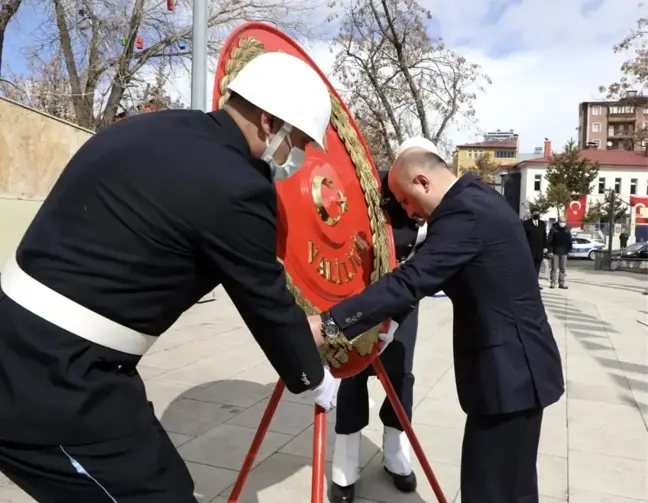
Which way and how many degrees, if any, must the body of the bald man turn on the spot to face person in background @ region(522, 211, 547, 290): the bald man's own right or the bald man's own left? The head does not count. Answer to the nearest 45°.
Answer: approximately 90° to the bald man's own right

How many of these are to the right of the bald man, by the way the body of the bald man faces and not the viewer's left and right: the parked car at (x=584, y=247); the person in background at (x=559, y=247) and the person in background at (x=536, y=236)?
3

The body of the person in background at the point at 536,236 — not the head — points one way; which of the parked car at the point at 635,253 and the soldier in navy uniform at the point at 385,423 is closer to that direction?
the soldier in navy uniform

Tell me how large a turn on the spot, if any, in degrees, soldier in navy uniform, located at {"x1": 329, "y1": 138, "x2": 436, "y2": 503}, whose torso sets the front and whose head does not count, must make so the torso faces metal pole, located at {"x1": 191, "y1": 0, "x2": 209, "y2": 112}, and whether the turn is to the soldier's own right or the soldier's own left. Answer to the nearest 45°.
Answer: approximately 135° to the soldier's own right

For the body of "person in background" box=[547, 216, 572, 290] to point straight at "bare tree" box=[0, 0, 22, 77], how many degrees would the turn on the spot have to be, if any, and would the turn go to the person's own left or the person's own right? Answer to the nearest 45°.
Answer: approximately 45° to the person's own right

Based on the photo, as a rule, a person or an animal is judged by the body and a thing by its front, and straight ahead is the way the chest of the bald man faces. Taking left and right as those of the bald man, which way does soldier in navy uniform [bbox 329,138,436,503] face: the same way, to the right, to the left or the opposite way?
to the left

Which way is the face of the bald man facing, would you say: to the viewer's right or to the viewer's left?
to the viewer's left

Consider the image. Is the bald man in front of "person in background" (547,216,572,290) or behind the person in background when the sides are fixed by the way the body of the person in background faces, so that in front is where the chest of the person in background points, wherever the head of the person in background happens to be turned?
in front

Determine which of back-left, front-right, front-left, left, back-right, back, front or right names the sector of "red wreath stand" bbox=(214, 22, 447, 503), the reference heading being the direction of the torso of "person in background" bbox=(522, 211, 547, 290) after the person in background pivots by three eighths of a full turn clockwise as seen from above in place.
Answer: back-left

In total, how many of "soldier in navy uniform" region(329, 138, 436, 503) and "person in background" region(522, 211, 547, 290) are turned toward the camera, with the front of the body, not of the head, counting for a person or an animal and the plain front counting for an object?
2

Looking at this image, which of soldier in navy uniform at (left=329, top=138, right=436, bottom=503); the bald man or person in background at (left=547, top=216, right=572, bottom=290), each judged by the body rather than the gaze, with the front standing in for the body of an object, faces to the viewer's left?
the bald man

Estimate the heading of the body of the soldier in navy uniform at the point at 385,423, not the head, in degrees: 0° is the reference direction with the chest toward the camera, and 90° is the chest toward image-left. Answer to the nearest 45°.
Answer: approximately 0°

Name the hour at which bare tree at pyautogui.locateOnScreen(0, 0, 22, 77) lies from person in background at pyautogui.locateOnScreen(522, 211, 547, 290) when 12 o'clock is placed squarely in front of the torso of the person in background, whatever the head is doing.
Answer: The bare tree is roughly at 2 o'clock from the person in background.
